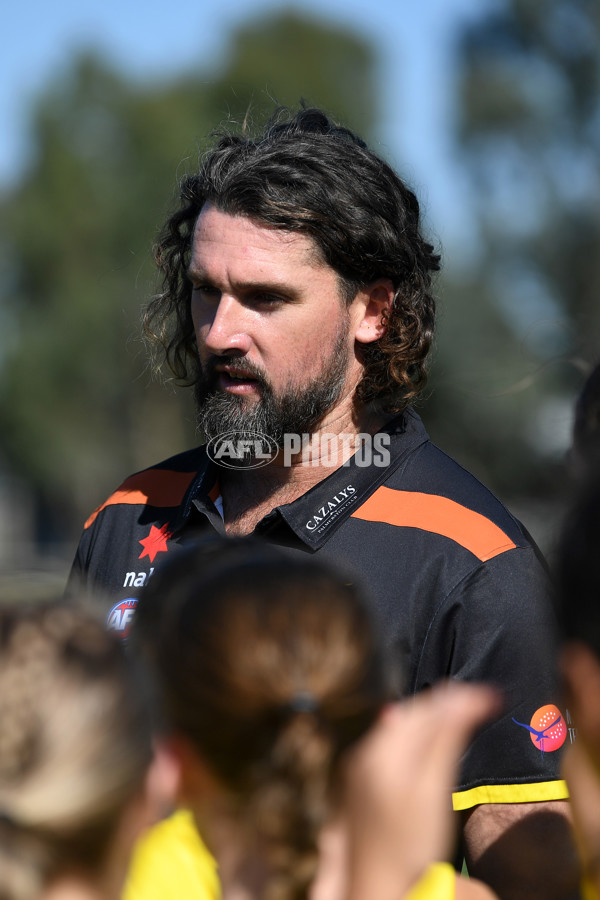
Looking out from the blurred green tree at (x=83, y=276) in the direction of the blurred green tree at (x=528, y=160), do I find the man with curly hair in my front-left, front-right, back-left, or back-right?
front-right

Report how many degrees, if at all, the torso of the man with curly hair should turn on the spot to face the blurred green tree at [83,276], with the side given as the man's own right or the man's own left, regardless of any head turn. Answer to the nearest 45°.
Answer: approximately 135° to the man's own right

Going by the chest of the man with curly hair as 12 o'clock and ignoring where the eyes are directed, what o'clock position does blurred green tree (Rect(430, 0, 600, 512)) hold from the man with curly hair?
The blurred green tree is roughly at 5 o'clock from the man with curly hair.

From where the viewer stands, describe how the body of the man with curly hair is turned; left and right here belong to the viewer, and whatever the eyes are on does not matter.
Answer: facing the viewer and to the left of the viewer

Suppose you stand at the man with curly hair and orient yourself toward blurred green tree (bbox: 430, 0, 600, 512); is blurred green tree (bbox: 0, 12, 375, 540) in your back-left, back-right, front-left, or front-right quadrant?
front-left

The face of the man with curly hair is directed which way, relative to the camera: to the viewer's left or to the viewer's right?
to the viewer's left
